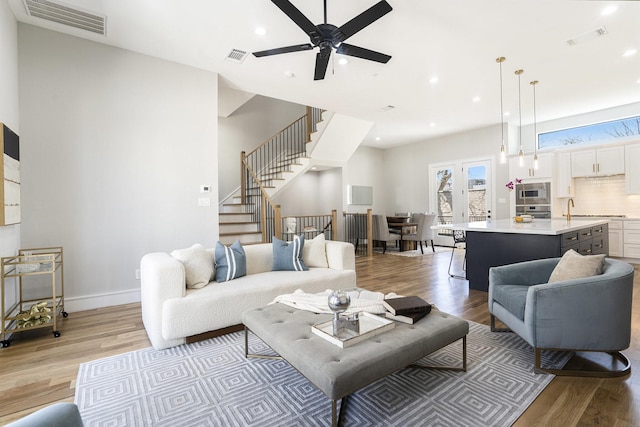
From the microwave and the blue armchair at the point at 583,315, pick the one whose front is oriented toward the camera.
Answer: the microwave

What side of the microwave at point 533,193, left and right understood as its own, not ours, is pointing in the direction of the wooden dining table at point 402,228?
right

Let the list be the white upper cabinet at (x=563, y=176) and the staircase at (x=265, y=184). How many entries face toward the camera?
2

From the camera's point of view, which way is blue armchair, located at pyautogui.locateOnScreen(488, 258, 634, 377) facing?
to the viewer's left

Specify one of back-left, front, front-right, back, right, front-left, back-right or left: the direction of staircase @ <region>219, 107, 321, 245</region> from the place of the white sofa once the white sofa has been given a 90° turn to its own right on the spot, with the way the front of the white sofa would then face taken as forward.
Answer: back-right

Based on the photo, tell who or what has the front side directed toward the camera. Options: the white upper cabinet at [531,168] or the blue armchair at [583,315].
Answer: the white upper cabinet

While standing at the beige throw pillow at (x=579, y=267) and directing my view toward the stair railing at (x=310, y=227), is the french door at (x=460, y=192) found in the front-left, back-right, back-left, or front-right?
front-right

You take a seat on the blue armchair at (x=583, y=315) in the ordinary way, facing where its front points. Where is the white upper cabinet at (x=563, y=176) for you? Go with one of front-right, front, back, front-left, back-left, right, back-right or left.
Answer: right

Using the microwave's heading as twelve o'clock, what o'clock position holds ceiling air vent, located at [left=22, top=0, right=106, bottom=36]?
The ceiling air vent is roughly at 1 o'clock from the microwave.

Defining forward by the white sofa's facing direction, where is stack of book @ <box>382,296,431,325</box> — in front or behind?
in front

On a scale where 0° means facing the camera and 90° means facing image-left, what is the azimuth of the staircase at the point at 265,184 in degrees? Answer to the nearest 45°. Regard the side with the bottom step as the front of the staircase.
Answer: approximately 0°

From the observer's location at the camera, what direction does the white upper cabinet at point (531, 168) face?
facing the viewer

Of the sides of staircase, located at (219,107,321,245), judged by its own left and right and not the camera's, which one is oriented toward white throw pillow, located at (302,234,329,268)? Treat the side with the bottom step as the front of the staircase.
front

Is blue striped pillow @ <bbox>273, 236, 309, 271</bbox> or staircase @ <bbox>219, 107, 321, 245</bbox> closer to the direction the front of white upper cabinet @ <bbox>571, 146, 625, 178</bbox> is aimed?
the blue striped pillow

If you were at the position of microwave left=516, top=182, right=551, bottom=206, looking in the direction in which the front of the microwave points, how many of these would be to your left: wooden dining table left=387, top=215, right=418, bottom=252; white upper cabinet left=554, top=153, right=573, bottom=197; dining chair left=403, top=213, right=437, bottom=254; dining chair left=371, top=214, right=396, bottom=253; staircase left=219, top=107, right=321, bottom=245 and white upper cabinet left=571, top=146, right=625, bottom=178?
2

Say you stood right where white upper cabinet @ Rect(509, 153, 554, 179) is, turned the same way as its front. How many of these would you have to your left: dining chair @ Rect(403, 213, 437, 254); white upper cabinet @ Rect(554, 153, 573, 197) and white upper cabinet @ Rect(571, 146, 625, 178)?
2

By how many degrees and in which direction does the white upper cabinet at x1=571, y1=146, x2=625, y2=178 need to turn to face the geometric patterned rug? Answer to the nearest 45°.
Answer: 0° — it already faces it

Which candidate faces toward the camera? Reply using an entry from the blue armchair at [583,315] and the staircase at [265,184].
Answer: the staircase

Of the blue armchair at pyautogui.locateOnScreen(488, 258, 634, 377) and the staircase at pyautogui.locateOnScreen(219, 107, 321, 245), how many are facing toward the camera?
1

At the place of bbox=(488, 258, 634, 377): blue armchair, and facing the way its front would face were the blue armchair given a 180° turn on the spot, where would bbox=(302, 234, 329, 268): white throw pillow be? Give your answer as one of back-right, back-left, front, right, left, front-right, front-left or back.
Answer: back

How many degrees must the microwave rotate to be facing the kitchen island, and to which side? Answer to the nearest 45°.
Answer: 0° — it already faces it

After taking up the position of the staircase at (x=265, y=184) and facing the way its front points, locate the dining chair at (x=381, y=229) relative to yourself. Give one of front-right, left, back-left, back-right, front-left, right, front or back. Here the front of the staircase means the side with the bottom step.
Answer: left
